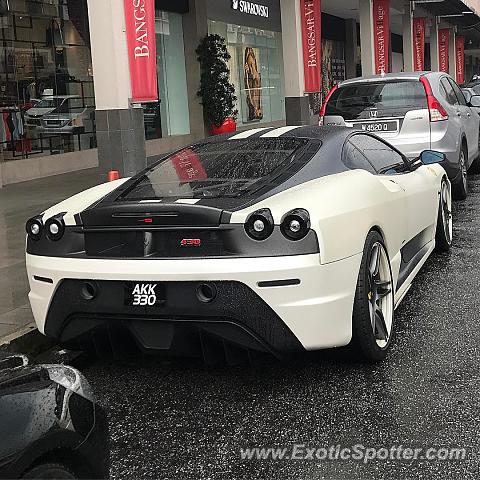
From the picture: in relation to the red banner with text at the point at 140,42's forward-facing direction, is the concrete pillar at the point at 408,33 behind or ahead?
behind

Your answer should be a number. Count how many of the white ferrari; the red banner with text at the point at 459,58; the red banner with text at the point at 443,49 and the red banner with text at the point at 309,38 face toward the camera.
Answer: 3

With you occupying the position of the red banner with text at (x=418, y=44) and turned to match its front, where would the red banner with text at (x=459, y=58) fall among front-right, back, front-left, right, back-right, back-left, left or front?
back

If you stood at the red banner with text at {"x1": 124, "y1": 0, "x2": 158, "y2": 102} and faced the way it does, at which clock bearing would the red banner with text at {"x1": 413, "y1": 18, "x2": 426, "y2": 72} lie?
the red banner with text at {"x1": 413, "y1": 18, "x2": 426, "y2": 72} is roughly at 7 o'clock from the red banner with text at {"x1": 124, "y1": 0, "x2": 158, "y2": 102}.

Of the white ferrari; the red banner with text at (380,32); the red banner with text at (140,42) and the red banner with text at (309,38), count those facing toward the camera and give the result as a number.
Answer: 3

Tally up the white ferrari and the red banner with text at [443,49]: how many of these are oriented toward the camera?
1

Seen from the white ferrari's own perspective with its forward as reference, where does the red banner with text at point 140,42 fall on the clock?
The red banner with text is roughly at 10 o'clock from the white ferrari.

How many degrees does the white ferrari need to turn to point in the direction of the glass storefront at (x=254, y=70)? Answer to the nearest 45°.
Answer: approximately 45° to its left
